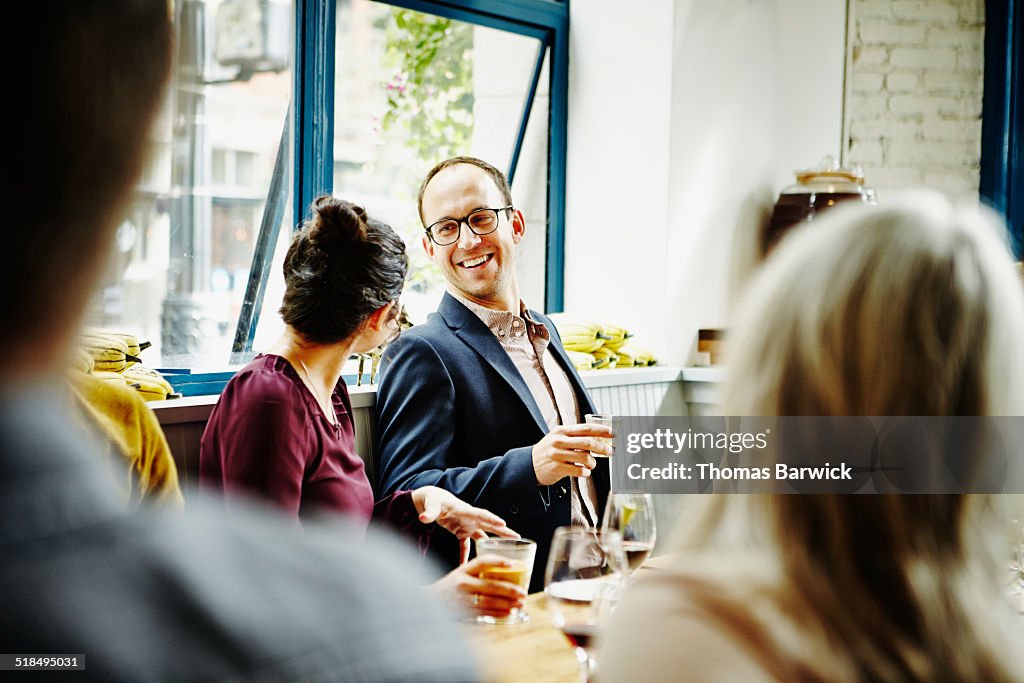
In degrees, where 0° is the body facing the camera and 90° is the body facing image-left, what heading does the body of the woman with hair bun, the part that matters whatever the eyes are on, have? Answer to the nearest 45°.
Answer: approximately 270°

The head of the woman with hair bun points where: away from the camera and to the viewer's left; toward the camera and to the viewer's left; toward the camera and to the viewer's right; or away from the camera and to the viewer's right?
away from the camera and to the viewer's right

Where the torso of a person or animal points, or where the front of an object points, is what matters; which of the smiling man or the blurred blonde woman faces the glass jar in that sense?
the blurred blonde woman

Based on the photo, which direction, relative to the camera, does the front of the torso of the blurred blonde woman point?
away from the camera

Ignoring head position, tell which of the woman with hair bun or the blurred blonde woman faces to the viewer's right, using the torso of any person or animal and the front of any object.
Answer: the woman with hair bun

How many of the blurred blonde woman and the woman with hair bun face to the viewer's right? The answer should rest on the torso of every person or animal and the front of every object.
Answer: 1

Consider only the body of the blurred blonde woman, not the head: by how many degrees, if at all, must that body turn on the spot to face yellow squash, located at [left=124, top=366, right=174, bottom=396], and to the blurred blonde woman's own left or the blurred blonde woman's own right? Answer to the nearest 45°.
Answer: approximately 45° to the blurred blonde woman's own left

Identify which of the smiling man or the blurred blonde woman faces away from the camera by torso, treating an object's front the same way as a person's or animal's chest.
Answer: the blurred blonde woman
